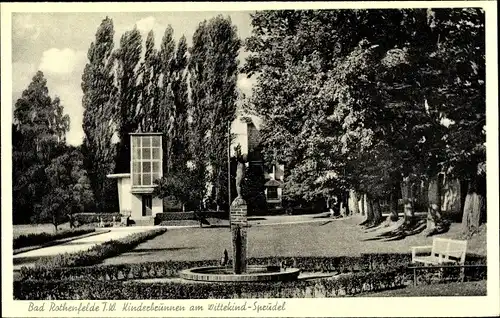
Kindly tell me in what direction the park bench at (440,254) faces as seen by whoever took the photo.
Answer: facing the viewer and to the left of the viewer

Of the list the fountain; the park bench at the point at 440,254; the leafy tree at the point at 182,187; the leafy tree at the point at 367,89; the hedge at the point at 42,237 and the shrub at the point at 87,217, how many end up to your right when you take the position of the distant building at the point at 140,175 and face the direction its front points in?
2

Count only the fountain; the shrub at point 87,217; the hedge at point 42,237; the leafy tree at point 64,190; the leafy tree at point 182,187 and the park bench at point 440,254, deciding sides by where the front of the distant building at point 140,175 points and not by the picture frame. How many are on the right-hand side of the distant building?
3

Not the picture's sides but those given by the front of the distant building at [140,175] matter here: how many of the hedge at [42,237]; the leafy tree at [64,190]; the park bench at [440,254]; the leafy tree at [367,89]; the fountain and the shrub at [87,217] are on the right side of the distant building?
3

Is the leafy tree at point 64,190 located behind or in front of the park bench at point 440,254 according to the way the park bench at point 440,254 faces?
in front

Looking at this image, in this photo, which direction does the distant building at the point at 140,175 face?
toward the camera

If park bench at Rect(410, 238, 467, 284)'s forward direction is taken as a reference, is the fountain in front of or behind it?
in front
